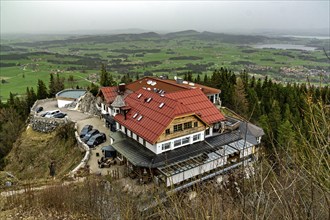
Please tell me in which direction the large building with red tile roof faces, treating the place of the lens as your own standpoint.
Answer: facing the viewer and to the right of the viewer

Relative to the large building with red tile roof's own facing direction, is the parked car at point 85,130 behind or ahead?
behind

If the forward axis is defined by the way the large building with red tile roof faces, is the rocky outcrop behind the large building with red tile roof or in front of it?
behind
